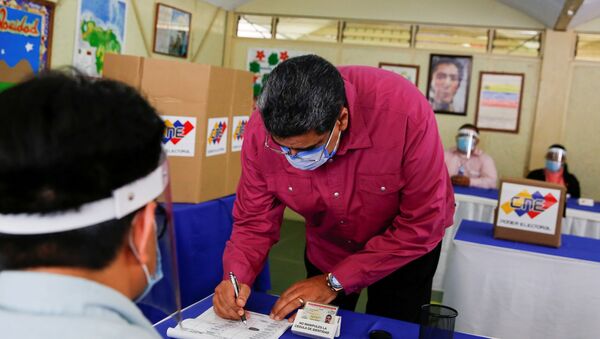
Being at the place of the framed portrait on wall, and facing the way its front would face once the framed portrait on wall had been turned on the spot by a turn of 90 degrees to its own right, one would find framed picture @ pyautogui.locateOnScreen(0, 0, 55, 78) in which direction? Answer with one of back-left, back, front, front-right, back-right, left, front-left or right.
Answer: front-left

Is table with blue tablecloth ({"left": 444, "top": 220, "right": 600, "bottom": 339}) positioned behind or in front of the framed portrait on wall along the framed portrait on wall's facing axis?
in front

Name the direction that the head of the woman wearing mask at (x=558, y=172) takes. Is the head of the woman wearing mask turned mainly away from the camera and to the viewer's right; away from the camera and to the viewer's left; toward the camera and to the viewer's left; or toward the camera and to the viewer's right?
toward the camera and to the viewer's left

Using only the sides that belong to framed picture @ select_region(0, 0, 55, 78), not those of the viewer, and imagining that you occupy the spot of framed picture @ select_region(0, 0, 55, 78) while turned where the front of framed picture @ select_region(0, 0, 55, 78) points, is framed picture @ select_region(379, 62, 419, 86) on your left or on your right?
on your left

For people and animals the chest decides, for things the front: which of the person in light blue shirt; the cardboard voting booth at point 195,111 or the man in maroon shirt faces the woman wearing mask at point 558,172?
the person in light blue shirt

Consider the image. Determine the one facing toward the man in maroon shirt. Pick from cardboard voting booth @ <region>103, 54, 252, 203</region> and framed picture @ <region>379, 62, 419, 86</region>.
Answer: the framed picture

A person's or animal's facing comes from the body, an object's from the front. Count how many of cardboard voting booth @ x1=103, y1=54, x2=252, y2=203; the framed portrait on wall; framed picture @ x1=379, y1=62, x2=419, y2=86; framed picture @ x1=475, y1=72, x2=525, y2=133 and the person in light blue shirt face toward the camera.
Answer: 3

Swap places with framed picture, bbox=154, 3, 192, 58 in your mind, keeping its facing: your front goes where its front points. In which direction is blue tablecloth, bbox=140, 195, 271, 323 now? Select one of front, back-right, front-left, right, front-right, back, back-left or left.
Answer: front-right

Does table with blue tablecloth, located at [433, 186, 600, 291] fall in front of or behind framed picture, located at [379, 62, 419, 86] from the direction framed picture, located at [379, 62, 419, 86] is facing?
in front

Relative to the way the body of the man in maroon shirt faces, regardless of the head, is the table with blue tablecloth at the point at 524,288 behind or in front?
behind

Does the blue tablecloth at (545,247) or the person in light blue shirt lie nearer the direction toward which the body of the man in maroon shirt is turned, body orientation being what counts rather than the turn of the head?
the person in light blue shirt

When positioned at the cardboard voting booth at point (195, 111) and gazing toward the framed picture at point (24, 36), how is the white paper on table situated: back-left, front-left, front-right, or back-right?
back-left

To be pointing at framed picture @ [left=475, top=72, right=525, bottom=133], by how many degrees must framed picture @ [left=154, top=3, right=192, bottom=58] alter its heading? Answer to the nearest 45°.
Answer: approximately 45° to its left

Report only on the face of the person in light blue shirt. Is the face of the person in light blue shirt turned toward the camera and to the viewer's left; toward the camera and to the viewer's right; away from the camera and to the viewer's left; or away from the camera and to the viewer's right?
away from the camera and to the viewer's right
